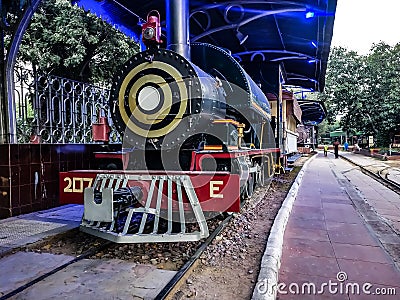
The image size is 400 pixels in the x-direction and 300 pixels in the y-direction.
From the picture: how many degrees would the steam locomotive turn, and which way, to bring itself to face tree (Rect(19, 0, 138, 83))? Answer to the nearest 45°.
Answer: approximately 135° to its right

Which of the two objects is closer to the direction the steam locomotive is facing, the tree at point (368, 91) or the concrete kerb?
the concrete kerb

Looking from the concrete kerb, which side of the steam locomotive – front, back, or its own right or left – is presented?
left

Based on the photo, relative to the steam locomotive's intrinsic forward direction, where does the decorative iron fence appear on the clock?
The decorative iron fence is roughly at 3 o'clock from the steam locomotive.

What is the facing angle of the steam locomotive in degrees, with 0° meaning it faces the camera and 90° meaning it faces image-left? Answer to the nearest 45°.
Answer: approximately 45°

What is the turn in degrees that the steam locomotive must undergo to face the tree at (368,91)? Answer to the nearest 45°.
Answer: approximately 180°

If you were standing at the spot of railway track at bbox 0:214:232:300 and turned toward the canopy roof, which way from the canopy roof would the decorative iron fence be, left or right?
left
